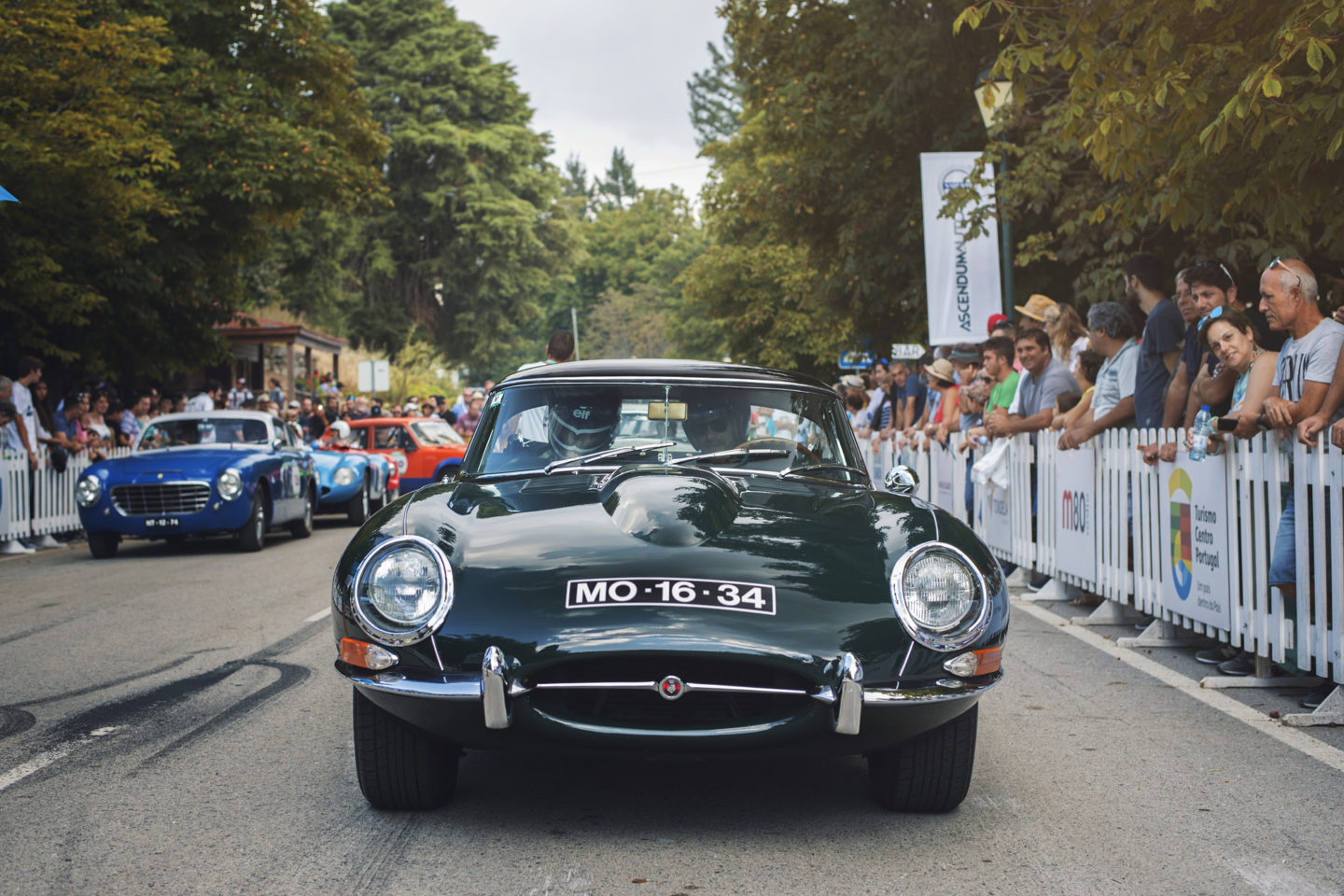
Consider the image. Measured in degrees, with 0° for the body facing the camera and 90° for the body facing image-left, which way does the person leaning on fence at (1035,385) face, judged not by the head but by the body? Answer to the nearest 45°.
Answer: approximately 45°

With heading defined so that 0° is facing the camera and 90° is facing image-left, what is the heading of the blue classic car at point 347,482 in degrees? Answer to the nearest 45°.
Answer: approximately 45°

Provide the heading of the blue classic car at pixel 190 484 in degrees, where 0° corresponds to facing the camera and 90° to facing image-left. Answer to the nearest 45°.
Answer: approximately 45°

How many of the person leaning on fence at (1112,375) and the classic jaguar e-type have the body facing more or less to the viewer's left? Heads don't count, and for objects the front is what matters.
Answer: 1

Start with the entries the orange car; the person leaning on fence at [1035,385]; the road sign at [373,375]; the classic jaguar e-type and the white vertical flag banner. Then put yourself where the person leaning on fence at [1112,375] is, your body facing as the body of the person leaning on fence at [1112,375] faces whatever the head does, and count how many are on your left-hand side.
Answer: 1

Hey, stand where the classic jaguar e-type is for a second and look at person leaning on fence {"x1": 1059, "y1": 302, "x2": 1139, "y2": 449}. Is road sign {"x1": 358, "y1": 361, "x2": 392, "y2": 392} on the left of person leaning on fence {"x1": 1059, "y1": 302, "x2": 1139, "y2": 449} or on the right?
left

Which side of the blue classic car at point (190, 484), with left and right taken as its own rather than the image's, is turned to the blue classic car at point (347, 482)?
back

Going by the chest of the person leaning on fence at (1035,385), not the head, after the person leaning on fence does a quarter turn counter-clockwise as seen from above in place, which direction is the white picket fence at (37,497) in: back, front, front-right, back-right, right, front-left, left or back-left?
back-right

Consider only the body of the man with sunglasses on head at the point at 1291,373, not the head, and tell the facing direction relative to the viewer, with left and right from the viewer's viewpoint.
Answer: facing the viewer and to the left of the viewer

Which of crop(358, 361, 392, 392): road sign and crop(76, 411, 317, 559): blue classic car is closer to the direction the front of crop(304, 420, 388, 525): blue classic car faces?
the blue classic car

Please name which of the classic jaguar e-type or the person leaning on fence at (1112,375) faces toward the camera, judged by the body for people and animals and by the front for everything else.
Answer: the classic jaguar e-type

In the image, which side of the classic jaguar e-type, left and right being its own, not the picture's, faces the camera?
front

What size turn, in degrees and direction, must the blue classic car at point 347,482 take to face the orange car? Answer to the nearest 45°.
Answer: approximately 135° to its right

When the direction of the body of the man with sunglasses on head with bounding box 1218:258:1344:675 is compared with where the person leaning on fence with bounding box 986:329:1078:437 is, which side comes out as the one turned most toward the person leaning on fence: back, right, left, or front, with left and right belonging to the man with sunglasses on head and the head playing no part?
right

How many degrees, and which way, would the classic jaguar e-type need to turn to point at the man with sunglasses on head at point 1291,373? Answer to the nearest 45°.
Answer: approximately 135° to its left

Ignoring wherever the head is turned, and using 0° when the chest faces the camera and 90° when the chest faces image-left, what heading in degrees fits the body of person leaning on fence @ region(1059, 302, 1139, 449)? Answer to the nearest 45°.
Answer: approximately 90°

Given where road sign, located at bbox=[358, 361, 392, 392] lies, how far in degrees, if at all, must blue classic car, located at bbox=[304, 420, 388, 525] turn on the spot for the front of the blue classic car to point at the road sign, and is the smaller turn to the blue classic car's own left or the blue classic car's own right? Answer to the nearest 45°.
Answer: approximately 135° to the blue classic car's own right

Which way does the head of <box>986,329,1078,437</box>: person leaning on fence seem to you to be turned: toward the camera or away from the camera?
toward the camera

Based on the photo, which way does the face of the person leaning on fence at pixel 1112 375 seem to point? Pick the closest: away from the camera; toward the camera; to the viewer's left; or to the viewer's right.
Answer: to the viewer's left
